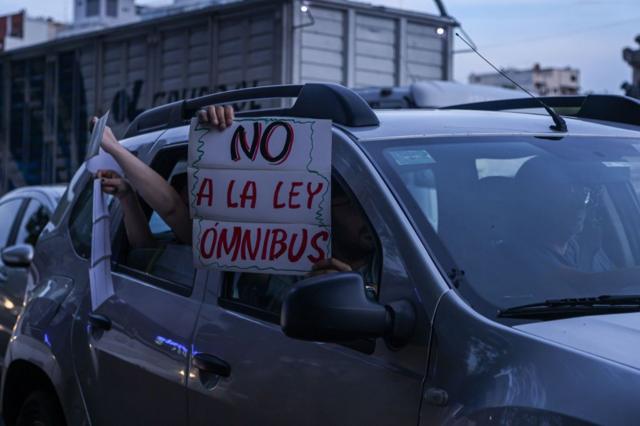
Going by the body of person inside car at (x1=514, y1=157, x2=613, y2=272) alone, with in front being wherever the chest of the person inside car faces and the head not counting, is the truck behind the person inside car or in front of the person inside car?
behind

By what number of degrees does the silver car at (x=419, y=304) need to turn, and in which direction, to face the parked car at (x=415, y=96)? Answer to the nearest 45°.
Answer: approximately 135° to its left

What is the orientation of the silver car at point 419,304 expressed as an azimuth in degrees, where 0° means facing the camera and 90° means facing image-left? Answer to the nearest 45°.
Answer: approximately 315°

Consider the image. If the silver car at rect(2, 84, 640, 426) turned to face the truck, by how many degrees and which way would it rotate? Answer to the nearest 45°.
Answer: approximately 135° to its left

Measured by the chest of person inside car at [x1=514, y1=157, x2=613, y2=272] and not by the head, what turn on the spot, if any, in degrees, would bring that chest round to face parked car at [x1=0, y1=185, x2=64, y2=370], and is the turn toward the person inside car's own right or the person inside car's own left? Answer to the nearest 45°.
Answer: approximately 180°

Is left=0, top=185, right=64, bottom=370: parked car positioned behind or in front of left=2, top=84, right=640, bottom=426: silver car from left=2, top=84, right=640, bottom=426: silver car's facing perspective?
behind
